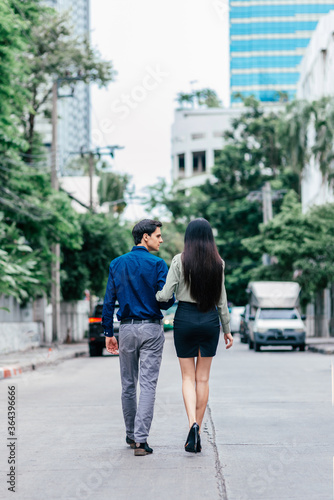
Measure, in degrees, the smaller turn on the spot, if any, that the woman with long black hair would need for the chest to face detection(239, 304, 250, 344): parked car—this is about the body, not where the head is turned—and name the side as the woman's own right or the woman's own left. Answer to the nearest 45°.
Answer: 0° — they already face it

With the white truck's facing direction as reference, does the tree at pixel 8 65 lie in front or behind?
in front

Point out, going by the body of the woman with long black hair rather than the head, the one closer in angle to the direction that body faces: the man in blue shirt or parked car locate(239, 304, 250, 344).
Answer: the parked car

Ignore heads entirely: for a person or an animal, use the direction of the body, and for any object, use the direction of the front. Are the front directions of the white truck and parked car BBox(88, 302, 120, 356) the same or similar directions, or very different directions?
very different directions

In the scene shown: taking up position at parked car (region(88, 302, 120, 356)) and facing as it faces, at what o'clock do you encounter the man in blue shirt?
The man in blue shirt is roughly at 6 o'clock from the parked car.

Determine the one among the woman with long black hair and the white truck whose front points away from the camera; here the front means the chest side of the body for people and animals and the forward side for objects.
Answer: the woman with long black hair

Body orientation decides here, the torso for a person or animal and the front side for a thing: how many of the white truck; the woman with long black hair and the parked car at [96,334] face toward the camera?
1

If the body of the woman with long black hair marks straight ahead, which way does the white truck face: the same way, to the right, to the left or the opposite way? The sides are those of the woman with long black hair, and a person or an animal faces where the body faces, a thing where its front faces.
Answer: the opposite way

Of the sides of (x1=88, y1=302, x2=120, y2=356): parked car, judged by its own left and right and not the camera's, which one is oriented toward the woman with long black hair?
back

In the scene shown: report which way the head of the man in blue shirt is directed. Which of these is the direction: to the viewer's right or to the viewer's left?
to the viewer's right

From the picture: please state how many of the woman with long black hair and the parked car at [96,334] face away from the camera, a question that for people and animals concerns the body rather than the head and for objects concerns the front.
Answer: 2

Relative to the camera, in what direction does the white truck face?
facing the viewer

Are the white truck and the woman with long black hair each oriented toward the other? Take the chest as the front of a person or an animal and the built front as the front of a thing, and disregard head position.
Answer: yes

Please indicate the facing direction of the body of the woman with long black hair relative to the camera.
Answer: away from the camera

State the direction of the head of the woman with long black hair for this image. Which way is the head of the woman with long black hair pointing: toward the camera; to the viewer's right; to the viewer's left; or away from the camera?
away from the camera

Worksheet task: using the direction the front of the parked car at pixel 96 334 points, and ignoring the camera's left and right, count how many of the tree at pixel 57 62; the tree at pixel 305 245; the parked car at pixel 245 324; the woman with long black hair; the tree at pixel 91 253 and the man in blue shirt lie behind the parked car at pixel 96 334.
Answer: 2

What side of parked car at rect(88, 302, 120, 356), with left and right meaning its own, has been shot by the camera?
back

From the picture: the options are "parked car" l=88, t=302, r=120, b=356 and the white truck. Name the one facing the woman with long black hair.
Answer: the white truck
